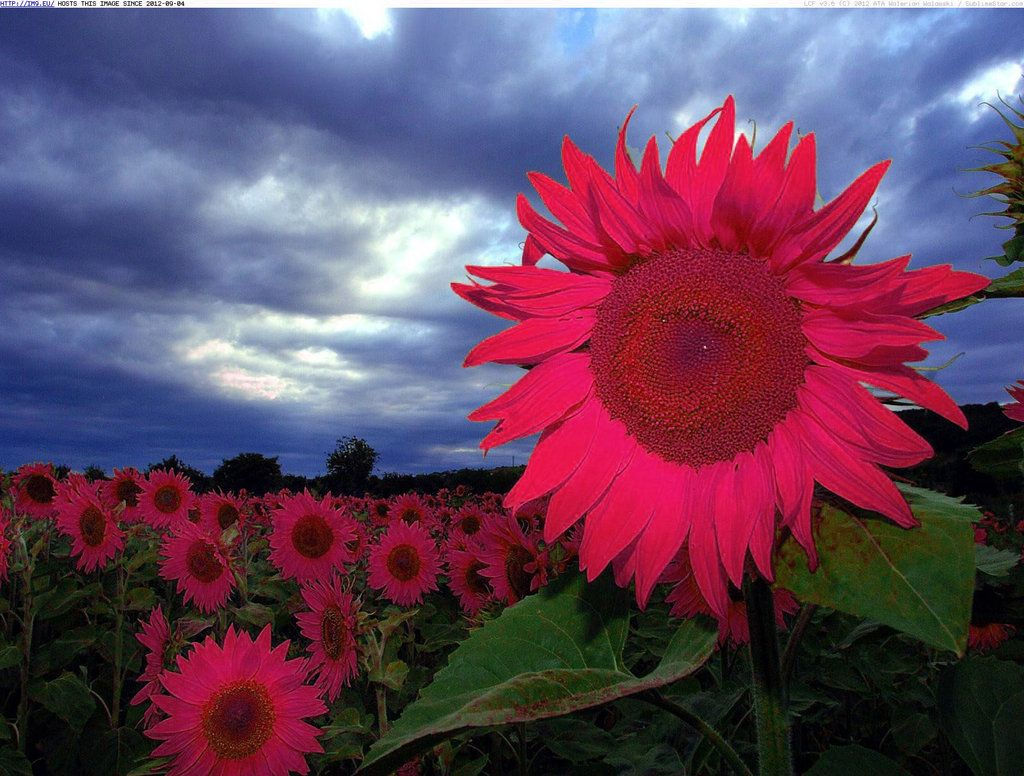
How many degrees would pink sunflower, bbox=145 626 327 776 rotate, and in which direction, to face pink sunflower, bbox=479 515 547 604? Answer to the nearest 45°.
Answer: approximately 135° to its left

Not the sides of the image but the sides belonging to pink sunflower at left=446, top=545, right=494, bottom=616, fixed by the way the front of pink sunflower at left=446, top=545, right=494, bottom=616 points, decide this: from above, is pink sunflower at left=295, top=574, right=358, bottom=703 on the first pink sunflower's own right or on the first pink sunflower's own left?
on the first pink sunflower's own right

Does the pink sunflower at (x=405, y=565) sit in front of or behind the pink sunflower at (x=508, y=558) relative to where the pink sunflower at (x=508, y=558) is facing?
behind

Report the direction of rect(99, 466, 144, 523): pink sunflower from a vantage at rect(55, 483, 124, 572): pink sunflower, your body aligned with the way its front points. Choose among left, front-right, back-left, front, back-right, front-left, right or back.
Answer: back-left

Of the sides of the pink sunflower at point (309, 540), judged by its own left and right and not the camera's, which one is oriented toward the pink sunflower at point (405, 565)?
left

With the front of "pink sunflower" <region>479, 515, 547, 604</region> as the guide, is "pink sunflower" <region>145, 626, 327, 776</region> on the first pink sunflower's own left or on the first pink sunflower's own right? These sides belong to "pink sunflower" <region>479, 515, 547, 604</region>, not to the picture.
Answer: on the first pink sunflower's own right

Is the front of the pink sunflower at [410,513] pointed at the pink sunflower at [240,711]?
yes

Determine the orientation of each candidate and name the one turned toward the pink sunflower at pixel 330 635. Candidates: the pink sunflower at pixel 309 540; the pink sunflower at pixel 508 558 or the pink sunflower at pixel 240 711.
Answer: the pink sunflower at pixel 309 540

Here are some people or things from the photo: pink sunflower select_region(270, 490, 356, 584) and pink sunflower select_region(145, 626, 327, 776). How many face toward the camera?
2

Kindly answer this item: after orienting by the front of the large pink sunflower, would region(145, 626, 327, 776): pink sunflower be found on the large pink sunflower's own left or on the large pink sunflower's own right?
on the large pink sunflower's own right

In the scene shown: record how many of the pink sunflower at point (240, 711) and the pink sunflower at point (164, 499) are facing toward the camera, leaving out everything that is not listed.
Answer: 2

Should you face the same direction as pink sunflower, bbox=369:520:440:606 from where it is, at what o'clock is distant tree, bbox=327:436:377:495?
The distant tree is roughly at 6 o'clock from the pink sunflower.
